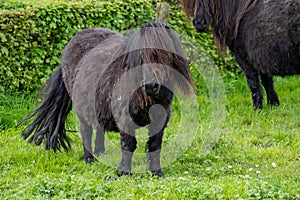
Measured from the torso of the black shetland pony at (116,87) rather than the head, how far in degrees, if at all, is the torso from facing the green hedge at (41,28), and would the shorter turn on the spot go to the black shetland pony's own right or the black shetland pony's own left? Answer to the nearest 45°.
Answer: approximately 135° to the black shetland pony's own left

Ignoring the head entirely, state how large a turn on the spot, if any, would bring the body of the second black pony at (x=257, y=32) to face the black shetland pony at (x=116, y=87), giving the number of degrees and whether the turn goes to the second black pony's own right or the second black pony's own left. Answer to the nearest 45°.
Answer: approximately 45° to the second black pony's own left

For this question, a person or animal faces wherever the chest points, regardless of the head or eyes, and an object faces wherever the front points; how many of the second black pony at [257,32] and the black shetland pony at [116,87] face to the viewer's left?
1

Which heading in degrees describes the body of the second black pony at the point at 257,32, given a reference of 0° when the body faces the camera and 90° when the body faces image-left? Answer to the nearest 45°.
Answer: approximately 90°

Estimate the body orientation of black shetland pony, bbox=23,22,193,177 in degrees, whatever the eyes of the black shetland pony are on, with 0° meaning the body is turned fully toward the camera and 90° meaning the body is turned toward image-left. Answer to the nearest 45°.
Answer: approximately 315°

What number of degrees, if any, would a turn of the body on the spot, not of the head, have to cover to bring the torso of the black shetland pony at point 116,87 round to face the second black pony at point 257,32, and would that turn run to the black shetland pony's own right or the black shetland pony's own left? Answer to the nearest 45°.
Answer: approximately 90° to the black shetland pony's own left

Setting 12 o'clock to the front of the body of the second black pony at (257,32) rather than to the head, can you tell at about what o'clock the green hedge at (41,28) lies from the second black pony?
The green hedge is roughly at 12 o'clock from the second black pony.

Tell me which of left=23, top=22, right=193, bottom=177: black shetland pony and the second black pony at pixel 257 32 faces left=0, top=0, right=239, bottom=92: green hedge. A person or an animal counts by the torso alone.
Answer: the second black pony

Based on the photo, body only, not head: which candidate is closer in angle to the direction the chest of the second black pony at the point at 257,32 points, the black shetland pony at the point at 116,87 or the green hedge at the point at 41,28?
the green hedge
